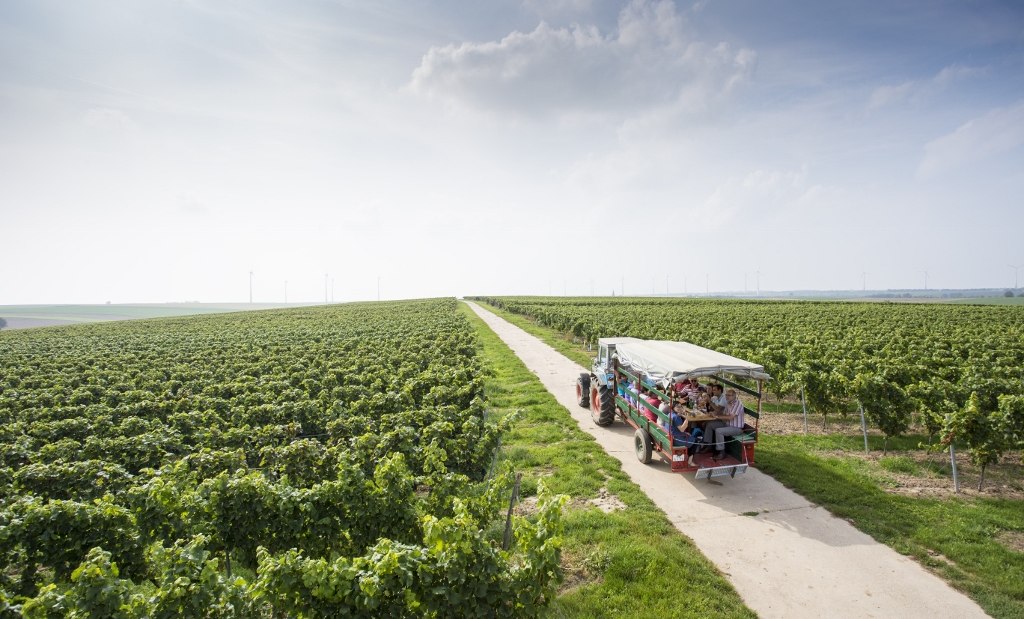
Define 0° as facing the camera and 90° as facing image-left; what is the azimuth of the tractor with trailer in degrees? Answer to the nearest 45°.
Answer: approximately 135°

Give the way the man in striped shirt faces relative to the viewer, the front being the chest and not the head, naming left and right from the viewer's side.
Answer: facing to the left of the viewer
